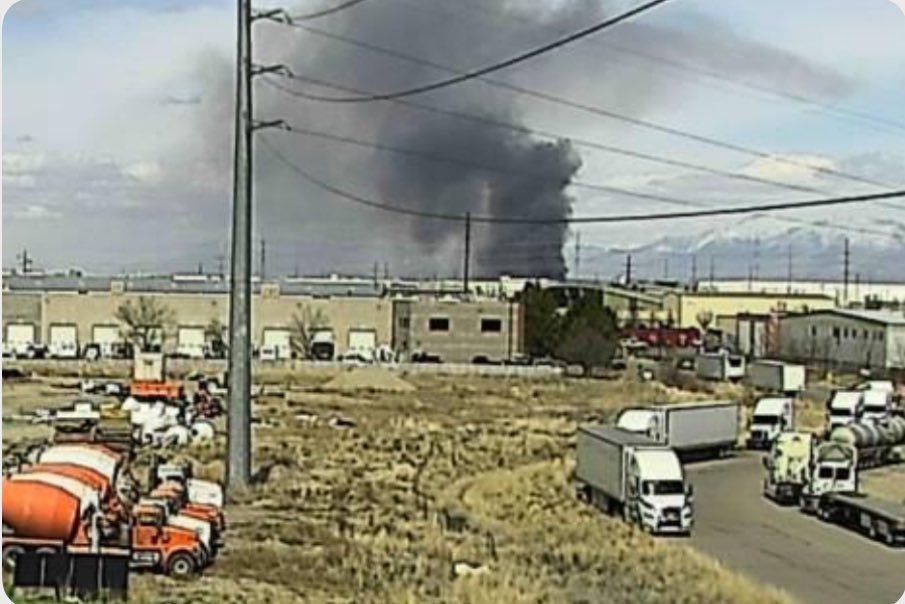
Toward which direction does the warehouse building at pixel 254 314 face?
toward the camera

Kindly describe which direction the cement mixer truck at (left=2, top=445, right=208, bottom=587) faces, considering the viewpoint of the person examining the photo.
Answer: facing to the right of the viewer

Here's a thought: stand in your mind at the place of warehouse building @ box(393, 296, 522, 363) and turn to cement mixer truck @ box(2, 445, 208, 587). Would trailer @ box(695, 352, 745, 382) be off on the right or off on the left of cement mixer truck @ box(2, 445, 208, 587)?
left

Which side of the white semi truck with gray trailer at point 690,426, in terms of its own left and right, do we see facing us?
left

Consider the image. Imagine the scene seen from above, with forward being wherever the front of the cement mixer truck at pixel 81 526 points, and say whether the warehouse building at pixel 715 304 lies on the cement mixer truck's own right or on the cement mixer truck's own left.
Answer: on the cement mixer truck's own left
